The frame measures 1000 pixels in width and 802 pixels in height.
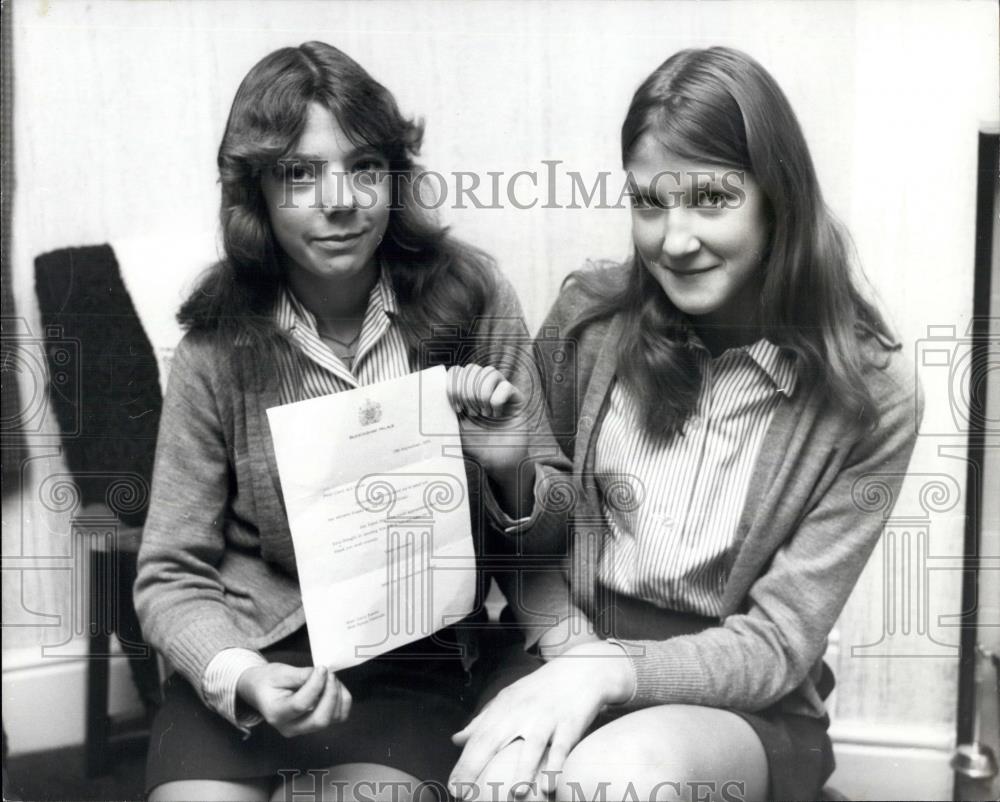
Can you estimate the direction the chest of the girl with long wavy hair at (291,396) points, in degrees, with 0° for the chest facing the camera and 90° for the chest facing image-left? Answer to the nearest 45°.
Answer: approximately 0°

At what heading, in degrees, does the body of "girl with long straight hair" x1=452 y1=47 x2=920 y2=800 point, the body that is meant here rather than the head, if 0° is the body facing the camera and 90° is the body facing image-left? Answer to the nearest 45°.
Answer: approximately 45°

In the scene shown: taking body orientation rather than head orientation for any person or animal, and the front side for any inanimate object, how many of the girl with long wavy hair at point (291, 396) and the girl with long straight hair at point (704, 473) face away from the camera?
0
